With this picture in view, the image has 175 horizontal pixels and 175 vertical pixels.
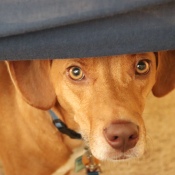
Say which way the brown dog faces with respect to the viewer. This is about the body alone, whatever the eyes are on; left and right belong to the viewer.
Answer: facing the viewer and to the right of the viewer
